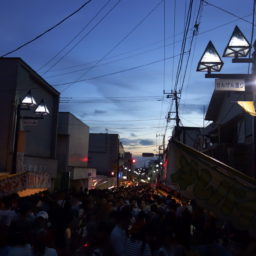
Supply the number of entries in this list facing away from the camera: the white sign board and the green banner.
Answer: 0

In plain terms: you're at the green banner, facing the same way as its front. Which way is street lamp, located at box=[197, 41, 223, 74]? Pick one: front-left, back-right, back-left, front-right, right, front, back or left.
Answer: back-right

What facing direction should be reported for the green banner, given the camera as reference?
facing the viewer and to the left of the viewer

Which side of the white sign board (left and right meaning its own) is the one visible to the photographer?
front

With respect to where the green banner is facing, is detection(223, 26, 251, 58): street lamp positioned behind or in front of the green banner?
behind

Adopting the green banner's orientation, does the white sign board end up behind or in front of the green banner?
behind
